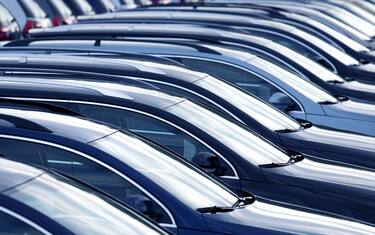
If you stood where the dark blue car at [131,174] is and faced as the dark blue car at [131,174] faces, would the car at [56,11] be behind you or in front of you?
behind

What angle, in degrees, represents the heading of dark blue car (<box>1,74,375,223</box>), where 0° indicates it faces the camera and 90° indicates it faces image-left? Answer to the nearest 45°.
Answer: approximately 315°

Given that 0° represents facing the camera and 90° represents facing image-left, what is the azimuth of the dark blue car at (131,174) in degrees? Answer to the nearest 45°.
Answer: approximately 315°
